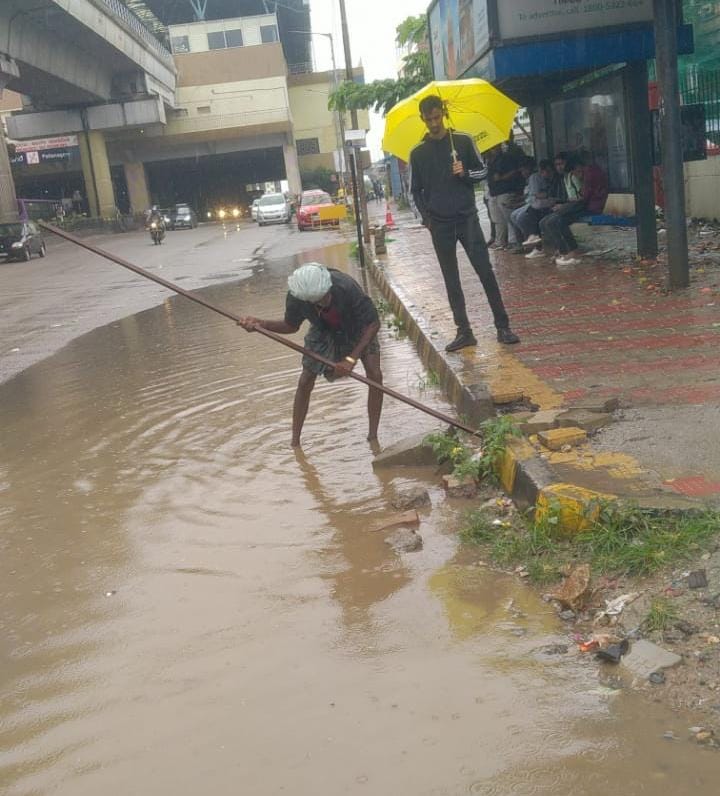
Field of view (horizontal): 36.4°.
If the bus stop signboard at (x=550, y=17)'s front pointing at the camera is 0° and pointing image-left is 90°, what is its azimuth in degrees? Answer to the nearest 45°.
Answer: approximately 45°

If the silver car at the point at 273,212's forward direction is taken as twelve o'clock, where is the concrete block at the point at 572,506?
The concrete block is roughly at 12 o'clock from the silver car.

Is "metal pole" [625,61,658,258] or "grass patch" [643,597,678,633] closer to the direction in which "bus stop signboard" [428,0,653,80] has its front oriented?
the grass patch

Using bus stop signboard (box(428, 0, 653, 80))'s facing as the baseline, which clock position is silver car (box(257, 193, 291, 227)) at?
The silver car is roughly at 4 o'clock from the bus stop signboard.

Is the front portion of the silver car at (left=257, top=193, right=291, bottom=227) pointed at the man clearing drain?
yes

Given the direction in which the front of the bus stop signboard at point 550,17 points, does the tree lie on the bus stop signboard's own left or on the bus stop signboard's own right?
on the bus stop signboard's own right

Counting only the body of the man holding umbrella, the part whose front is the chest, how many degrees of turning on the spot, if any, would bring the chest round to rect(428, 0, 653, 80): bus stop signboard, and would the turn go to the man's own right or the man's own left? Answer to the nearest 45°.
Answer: approximately 180°
